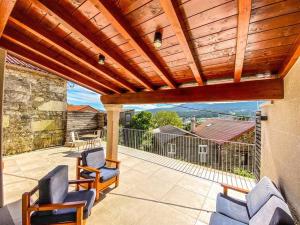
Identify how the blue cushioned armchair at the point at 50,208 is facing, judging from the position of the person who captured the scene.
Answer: facing to the right of the viewer

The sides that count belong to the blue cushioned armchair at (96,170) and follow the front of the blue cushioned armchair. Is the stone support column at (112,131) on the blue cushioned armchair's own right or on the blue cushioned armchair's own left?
on the blue cushioned armchair's own left

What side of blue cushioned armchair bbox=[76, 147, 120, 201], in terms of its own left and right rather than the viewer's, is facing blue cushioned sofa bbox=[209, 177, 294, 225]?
front

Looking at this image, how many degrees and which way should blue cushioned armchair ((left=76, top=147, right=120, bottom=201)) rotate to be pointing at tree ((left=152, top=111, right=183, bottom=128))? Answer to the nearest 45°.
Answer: approximately 90° to its left

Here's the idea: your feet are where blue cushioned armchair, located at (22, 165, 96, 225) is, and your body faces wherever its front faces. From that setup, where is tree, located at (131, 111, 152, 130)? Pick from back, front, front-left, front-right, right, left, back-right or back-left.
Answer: front-left

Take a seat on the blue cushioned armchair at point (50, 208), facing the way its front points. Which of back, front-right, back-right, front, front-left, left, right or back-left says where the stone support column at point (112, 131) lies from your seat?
front-left

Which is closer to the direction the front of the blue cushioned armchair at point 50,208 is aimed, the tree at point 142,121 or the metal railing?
the metal railing

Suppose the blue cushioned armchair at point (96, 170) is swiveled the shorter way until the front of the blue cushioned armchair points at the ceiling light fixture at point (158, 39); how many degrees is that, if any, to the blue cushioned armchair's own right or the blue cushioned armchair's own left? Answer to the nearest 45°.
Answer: approximately 45° to the blue cushioned armchair's own right

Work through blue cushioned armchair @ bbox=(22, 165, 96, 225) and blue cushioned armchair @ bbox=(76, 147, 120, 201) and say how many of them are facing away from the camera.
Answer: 0
